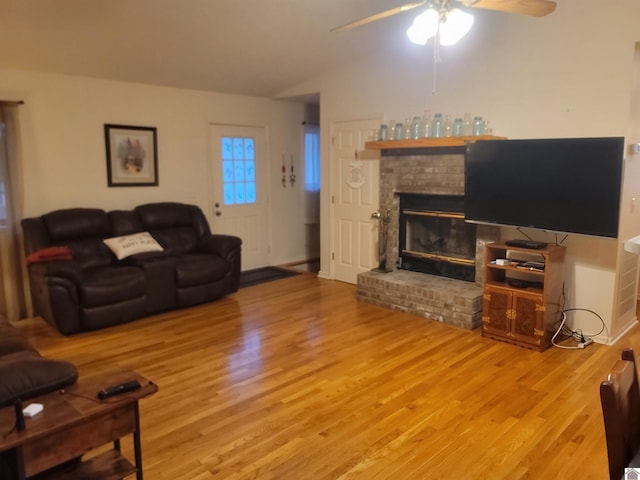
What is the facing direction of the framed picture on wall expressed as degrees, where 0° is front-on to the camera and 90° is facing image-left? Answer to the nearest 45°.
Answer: approximately 0°

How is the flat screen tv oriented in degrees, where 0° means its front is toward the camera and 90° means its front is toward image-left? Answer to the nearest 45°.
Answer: approximately 45°

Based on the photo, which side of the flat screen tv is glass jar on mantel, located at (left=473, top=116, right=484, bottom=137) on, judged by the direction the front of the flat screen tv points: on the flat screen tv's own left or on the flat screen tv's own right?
on the flat screen tv's own right

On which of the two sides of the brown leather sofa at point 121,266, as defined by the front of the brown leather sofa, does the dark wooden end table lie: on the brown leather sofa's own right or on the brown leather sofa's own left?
on the brown leather sofa's own right
